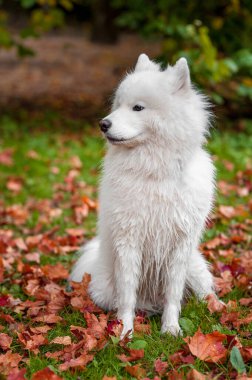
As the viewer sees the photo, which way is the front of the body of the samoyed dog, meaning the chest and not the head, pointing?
toward the camera

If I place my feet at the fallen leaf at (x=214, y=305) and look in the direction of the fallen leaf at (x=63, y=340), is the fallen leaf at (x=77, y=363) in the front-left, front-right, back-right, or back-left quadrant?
front-left

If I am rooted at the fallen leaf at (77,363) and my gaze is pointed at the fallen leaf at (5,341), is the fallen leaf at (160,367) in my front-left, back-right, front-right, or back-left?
back-right

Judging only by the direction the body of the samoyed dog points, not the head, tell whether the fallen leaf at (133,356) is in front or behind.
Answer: in front

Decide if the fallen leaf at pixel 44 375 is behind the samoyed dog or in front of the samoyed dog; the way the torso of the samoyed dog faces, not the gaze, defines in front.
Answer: in front

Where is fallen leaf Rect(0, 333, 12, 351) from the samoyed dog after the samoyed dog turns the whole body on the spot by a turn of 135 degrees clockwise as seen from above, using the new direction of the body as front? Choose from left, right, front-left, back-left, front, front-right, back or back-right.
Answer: left

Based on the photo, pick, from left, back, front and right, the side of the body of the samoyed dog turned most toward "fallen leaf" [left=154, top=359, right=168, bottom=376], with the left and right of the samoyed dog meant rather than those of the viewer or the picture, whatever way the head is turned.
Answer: front

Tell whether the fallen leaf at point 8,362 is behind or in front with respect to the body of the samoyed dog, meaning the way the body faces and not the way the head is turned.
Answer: in front

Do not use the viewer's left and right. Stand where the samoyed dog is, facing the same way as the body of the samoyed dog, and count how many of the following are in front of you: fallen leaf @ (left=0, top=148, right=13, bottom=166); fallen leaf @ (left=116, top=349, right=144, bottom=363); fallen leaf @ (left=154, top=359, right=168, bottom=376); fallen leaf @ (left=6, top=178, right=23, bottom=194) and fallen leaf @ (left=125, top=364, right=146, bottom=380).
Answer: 3

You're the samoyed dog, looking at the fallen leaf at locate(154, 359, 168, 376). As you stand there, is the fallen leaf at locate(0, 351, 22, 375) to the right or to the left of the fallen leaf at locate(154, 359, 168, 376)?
right

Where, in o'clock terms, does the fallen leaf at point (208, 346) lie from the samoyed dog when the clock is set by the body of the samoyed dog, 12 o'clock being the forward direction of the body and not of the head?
The fallen leaf is roughly at 11 o'clock from the samoyed dog.
